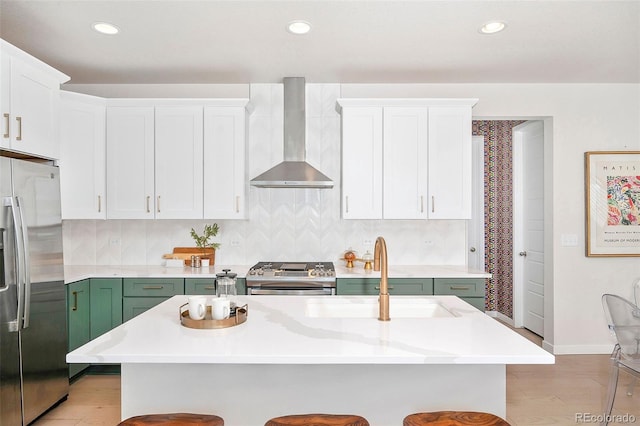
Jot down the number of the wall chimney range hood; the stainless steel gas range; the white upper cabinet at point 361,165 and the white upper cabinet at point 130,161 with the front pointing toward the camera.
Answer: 4

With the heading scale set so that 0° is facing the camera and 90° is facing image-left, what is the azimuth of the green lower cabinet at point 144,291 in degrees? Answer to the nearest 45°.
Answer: approximately 0°

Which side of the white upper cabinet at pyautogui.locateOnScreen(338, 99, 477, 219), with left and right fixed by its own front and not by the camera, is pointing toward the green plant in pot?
right

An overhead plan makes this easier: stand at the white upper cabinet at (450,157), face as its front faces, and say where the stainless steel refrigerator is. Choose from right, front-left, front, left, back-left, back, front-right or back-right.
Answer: front-right

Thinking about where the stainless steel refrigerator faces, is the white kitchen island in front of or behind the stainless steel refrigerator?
in front

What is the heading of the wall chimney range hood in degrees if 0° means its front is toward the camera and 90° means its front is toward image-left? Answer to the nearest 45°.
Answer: approximately 0°

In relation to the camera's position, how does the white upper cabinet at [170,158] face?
facing the viewer

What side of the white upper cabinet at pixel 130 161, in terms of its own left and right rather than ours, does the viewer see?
front

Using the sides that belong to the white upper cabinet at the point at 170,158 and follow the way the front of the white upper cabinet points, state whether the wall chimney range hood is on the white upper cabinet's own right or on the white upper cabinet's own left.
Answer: on the white upper cabinet's own left

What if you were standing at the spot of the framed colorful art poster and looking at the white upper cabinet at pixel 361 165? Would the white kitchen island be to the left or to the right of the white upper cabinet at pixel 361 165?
left

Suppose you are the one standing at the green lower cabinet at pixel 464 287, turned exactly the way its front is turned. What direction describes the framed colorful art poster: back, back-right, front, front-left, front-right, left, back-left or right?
back-left

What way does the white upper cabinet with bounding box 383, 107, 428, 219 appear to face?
toward the camera
